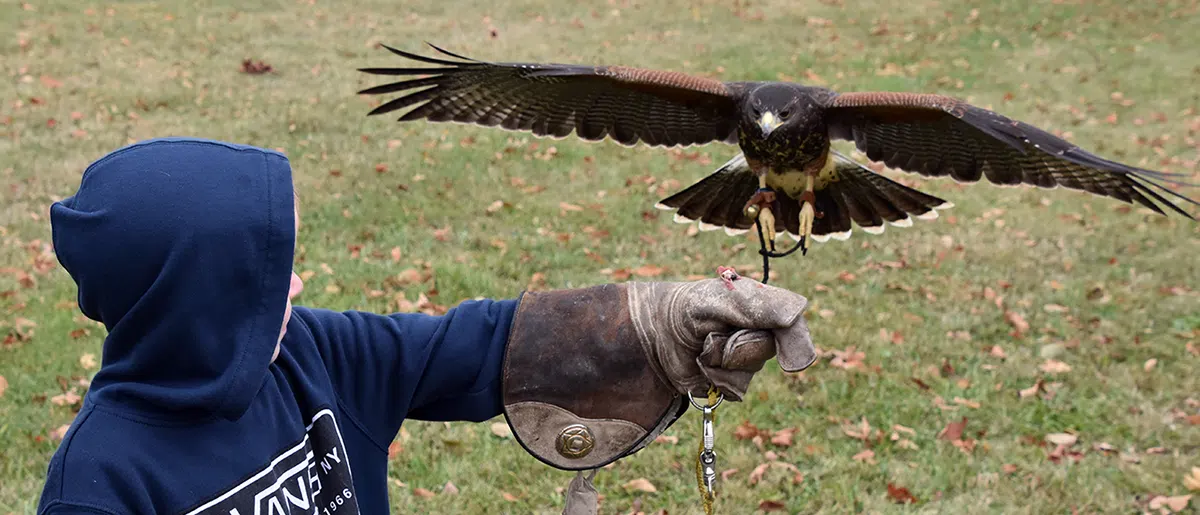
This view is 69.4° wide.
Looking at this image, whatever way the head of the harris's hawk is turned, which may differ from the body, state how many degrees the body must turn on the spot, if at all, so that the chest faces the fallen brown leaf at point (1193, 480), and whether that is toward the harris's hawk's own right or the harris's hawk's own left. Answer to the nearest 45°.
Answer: approximately 90° to the harris's hawk's own left

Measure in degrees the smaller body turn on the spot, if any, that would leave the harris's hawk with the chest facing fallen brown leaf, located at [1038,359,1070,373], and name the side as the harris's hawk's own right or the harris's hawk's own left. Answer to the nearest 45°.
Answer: approximately 135° to the harris's hawk's own left

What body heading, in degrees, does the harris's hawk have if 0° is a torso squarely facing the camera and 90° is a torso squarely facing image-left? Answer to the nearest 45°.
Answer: approximately 0°
